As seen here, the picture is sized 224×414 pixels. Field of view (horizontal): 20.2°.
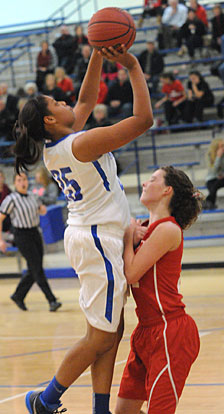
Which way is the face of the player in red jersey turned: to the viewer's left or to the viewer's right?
to the viewer's left

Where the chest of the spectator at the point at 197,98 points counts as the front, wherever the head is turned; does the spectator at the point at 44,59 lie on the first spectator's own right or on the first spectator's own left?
on the first spectator's own right

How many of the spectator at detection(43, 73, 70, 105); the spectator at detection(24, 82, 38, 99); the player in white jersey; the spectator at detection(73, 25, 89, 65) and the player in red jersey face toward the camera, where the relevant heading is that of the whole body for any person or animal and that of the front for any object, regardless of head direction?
3

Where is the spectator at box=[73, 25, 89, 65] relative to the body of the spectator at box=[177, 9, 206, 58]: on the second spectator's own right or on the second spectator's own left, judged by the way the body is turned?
on the second spectator's own right

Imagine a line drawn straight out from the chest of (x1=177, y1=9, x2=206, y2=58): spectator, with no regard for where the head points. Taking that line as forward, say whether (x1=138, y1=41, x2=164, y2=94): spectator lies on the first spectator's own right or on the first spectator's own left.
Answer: on the first spectator's own right

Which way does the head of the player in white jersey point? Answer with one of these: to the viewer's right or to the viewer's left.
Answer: to the viewer's right

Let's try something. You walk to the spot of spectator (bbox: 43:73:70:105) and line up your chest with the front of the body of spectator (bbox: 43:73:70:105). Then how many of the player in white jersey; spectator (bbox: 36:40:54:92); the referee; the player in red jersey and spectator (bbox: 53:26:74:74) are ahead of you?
3

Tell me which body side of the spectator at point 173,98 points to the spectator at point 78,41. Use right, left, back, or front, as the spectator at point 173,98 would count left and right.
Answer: right
